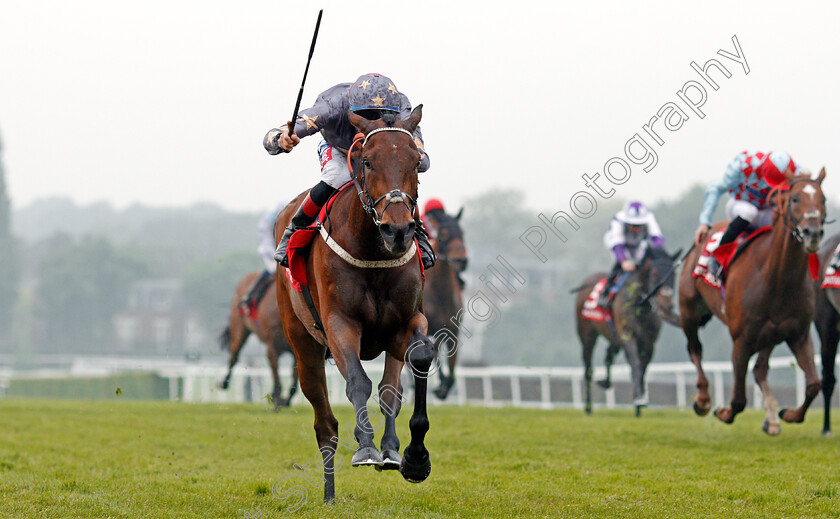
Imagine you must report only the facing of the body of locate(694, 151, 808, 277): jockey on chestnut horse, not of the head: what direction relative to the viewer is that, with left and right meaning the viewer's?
facing the viewer and to the right of the viewer

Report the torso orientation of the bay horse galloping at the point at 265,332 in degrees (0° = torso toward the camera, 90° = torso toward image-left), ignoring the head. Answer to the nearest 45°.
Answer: approximately 315°

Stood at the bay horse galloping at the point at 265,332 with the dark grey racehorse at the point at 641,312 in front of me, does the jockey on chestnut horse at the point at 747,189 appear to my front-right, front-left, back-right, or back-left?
front-right

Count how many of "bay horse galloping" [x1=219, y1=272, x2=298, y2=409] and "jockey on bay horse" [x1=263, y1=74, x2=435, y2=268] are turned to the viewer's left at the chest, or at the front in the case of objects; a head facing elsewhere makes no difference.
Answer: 0

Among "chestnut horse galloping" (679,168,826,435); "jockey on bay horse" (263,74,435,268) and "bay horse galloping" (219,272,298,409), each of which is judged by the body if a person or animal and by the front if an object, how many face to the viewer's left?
0

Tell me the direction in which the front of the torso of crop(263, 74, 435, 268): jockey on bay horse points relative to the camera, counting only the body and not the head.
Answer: toward the camera

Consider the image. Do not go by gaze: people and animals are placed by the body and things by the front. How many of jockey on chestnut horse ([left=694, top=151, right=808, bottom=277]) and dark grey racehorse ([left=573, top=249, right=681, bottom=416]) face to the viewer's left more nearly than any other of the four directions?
0

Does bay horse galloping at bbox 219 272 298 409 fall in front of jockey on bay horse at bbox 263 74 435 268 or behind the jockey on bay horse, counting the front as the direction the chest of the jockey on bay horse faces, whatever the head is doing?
behind

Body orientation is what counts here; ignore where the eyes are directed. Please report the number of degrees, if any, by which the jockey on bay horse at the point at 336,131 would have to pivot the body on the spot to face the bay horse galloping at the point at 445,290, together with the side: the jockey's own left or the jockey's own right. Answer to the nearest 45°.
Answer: approximately 180°
